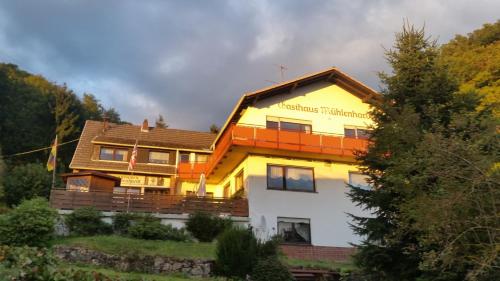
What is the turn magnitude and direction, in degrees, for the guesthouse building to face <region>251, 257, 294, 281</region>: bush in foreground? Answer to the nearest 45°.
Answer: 0° — it already faces it

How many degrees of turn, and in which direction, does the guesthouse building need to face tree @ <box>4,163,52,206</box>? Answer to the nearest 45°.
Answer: approximately 135° to its right

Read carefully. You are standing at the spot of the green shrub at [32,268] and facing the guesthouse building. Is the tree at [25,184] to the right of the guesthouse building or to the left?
left

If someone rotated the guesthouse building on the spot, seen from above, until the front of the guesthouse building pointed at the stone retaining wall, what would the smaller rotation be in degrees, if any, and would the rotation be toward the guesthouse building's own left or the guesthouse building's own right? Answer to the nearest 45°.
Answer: approximately 45° to the guesthouse building's own right

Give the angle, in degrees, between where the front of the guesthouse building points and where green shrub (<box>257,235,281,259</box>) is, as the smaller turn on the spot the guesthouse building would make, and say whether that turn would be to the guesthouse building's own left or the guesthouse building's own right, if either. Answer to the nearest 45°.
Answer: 0° — it already faces it

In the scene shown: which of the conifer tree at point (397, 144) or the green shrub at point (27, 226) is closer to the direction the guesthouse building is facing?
the conifer tree

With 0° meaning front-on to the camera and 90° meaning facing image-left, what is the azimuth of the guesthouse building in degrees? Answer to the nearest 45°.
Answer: approximately 0°
